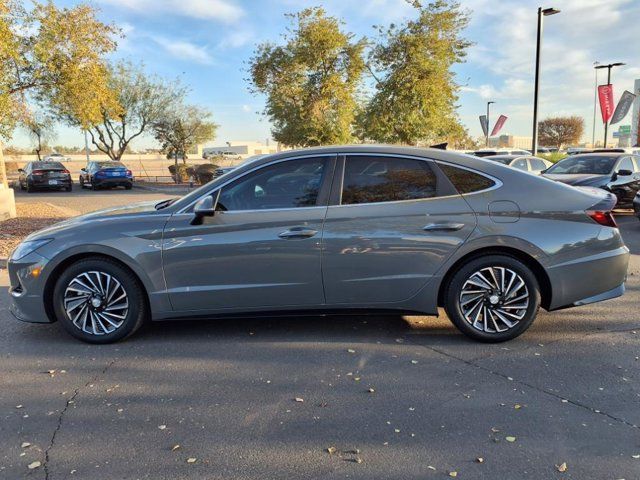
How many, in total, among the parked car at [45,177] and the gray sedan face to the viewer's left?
1

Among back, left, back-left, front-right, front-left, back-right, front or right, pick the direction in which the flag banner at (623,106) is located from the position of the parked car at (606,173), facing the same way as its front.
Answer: back-right

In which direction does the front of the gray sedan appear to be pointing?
to the viewer's left

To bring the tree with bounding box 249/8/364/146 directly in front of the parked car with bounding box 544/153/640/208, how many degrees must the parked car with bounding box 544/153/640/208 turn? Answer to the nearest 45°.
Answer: approximately 90° to its right

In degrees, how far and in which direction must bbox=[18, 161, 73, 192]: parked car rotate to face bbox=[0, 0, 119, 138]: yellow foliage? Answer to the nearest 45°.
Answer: approximately 180°

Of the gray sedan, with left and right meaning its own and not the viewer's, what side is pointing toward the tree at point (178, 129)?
right

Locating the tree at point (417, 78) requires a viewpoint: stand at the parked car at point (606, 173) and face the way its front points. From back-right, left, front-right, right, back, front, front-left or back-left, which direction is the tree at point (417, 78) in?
right

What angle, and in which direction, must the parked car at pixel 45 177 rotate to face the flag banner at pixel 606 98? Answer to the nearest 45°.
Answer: approximately 90° to its right

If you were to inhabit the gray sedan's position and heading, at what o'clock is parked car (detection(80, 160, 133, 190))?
The parked car is roughly at 2 o'clock from the gray sedan.

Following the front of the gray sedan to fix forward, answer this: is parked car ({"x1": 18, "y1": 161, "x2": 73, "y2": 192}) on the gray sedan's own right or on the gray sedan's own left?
on the gray sedan's own right

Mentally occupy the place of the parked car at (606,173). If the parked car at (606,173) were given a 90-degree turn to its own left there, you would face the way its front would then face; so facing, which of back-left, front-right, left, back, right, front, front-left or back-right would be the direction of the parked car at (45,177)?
back-right

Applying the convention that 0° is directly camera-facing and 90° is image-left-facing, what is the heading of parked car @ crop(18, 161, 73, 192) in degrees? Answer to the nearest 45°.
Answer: approximately 180°

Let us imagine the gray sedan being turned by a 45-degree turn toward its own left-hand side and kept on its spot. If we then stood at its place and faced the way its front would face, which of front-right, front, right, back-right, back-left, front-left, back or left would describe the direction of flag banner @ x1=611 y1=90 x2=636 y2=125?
back

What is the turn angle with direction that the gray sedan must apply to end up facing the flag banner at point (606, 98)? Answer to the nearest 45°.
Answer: approximately 135° to its right

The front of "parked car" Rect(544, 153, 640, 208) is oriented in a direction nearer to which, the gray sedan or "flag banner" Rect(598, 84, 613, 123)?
the gray sedan
